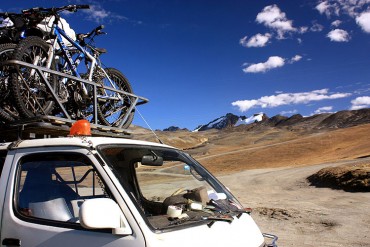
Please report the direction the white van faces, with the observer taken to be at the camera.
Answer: facing the viewer and to the right of the viewer

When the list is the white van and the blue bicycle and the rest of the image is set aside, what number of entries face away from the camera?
0
